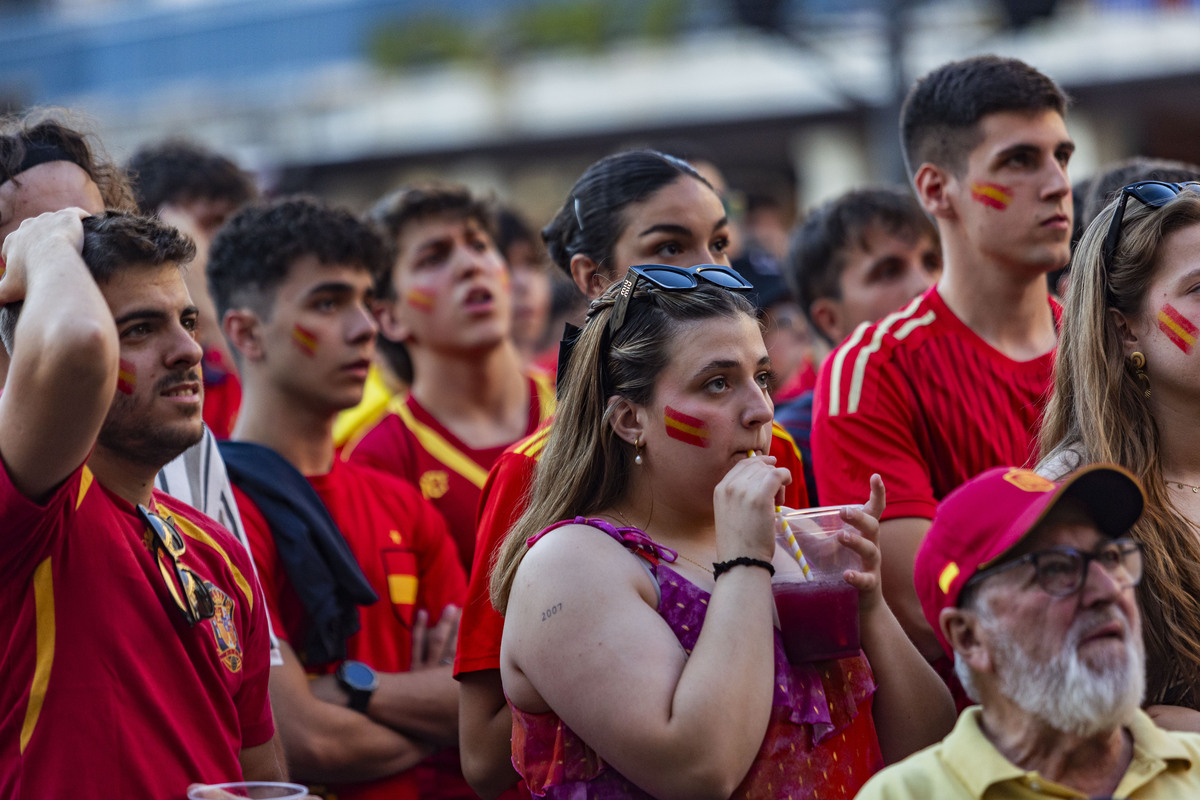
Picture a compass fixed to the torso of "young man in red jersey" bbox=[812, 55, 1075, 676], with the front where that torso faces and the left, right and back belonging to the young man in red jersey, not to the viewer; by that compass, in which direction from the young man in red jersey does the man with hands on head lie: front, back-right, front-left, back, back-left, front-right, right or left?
right

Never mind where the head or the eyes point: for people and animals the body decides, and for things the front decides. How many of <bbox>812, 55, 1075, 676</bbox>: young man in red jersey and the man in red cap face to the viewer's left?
0

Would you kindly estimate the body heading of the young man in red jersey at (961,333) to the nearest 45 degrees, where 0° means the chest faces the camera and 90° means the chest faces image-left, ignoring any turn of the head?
approximately 315°

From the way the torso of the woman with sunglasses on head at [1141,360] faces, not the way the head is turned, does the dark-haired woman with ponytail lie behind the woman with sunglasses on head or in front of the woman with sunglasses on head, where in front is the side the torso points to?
behind

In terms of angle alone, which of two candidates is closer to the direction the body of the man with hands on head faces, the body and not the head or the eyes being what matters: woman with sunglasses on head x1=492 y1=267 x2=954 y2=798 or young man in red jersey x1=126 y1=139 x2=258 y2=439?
the woman with sunglasses on head

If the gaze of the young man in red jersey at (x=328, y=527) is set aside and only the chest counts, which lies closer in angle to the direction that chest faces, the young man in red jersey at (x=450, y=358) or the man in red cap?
the man in red cap

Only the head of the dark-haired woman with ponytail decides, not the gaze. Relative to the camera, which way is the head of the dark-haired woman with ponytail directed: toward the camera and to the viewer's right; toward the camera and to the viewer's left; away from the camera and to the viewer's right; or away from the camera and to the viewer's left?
toward the camera and to the viewer's right

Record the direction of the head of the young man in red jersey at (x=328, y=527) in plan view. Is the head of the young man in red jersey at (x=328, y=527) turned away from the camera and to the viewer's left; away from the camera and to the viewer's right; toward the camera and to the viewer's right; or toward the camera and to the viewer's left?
toward the camera and to the viewer's right

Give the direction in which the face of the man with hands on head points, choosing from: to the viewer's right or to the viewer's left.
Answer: to the viewer's right

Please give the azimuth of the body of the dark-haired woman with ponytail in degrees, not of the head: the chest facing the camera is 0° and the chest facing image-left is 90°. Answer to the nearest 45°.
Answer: approximately 315°
